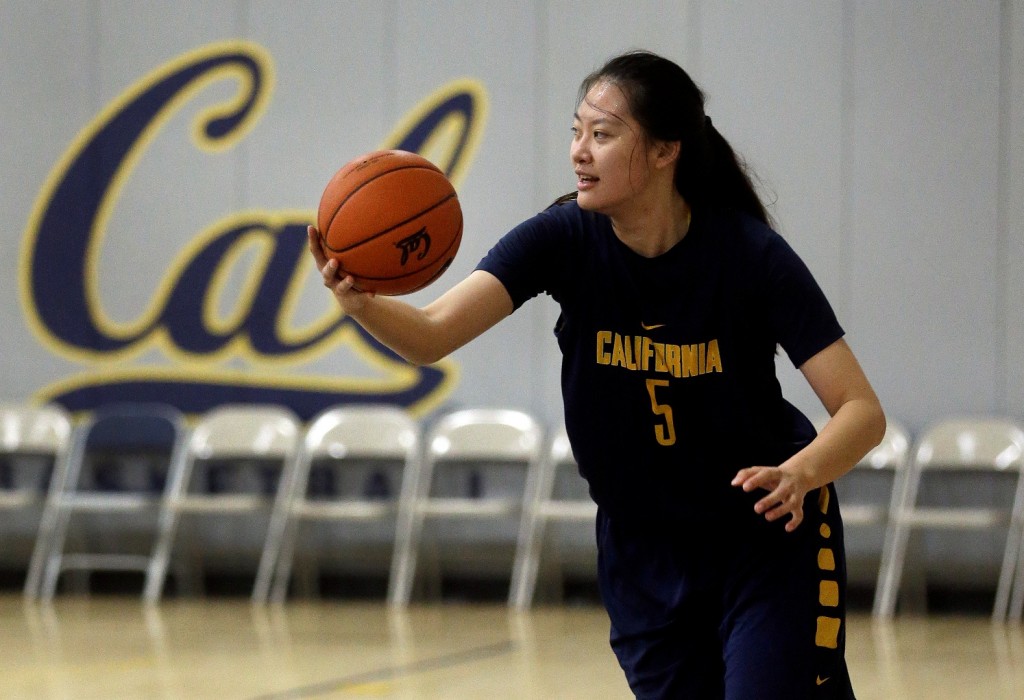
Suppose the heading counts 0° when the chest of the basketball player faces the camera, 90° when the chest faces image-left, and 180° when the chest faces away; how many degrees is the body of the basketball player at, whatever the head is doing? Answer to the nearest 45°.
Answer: approximately 45°

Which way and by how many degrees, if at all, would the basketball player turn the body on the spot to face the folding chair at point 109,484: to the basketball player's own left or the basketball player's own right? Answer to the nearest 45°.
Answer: approximately 90° to the basketball player's own right

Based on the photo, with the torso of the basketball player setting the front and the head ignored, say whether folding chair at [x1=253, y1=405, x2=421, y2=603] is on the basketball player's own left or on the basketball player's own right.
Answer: on the basketball player's own right

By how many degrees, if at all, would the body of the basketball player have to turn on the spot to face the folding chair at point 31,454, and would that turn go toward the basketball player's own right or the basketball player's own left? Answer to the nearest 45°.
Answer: approximately 90° to the basketball player's own right
